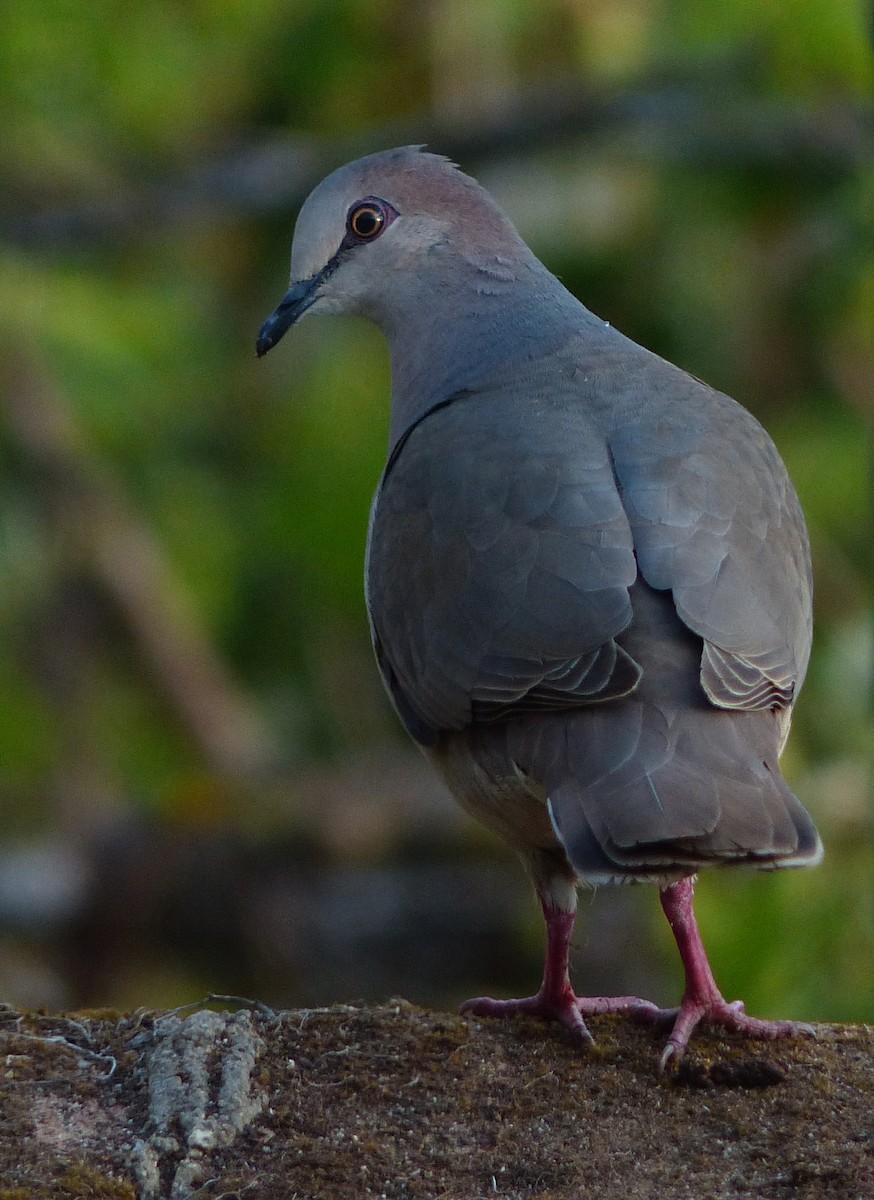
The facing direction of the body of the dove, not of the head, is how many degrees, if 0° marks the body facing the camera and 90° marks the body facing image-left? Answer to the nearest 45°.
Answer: approximately 135°
